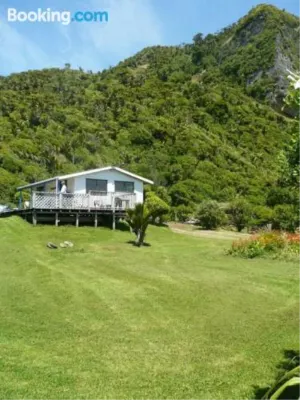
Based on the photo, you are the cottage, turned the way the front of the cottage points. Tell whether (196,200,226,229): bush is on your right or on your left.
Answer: on your left

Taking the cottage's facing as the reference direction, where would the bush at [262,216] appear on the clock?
The bush is roughly at 8 o'clock from the cottage.

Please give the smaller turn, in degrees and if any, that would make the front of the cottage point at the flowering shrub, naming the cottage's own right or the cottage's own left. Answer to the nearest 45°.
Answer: approximately 45° to the cottage's own left

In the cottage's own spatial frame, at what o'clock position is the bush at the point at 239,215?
The bush is roughly at 8 o'clock from the cottage.

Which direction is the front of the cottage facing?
toward the camera
